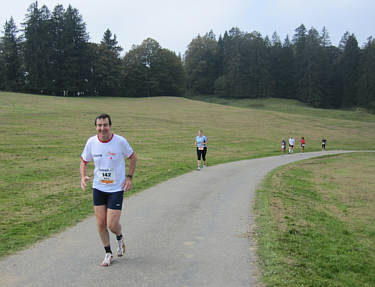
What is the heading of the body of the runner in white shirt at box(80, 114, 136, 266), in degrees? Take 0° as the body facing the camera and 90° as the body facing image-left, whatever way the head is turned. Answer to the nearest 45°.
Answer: approximately 0°
